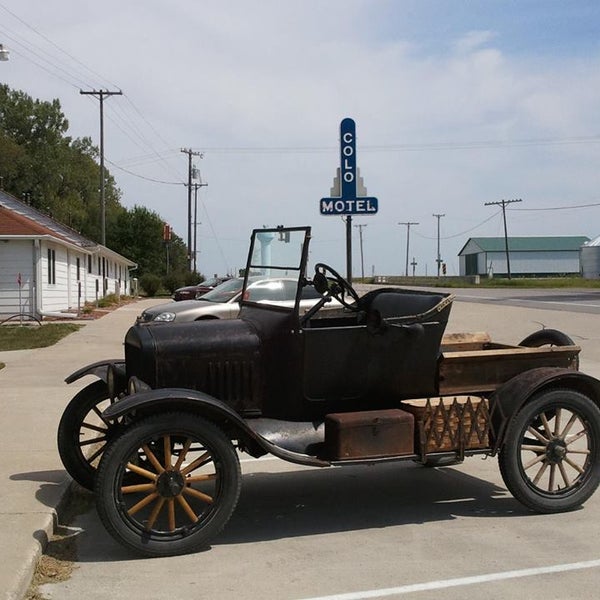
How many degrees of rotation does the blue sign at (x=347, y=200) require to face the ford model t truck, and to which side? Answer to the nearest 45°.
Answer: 0° — it already faces it

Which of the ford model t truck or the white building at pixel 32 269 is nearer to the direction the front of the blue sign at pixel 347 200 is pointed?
the ford model t truck

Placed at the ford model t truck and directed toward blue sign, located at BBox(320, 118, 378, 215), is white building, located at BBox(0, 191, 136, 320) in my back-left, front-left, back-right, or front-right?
front-left

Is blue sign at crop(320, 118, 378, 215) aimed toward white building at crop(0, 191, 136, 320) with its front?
no

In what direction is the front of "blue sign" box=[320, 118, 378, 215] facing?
toward the camera
